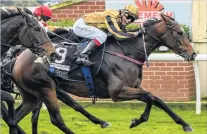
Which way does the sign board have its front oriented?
toward the camera

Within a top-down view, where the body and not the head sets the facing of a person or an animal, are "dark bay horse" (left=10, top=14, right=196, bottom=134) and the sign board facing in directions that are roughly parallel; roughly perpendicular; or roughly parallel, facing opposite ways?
roughly perpendicular

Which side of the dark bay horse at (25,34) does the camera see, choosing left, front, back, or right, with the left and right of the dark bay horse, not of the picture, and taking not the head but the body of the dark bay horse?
right

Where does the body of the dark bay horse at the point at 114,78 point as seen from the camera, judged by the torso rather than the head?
to the viewer's right

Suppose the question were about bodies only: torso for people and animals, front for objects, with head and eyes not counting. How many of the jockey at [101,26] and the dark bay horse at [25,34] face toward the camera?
0

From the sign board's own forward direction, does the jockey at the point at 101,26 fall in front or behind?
in front

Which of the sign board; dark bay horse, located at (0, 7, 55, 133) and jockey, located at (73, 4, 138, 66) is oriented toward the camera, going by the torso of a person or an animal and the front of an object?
the sign board

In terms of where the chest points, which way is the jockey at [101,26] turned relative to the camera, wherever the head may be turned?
to the viewer's right

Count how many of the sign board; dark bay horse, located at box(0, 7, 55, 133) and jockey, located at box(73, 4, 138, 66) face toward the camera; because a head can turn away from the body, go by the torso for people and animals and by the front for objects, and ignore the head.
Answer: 1
